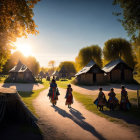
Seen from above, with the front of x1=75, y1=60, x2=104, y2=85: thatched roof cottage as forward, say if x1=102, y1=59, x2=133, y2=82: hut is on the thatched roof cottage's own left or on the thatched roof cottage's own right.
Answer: on the thatched roof cottage's own left

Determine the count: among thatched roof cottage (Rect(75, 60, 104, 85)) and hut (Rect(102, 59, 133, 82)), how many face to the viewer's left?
0

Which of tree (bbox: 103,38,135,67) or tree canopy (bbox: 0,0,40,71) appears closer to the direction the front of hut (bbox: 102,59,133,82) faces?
the tree canopy

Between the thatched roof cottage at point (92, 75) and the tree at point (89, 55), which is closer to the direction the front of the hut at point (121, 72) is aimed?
the thatched roof cottage

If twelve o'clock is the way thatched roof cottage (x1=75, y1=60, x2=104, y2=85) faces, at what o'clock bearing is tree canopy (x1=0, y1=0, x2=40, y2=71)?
The tree canopy is roughly at 2 o'clock from the thatched roof cottage.

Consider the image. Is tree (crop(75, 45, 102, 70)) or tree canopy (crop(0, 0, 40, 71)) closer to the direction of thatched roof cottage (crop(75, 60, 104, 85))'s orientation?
the tree canopy

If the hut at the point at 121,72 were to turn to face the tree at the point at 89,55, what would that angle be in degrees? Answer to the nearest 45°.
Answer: approximately 135° to its right

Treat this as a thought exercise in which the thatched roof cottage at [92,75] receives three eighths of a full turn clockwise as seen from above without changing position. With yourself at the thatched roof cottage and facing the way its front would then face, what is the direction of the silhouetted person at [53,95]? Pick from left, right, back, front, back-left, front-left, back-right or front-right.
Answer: left

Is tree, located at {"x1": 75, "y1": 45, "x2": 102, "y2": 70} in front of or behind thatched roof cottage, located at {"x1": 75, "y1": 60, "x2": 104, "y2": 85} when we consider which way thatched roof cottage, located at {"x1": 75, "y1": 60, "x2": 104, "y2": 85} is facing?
behind

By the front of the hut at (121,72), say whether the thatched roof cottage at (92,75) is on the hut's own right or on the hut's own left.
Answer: on the hut's own right

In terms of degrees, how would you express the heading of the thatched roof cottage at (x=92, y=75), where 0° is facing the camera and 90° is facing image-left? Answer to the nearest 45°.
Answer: approximately 315°
